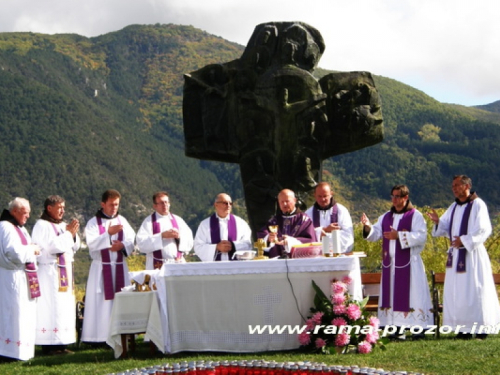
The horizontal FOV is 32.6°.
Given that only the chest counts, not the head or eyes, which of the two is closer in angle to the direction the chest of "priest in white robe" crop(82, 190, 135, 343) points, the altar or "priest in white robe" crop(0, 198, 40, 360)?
the altar

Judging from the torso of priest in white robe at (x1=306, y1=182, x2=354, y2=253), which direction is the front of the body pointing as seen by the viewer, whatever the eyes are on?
toward the camera

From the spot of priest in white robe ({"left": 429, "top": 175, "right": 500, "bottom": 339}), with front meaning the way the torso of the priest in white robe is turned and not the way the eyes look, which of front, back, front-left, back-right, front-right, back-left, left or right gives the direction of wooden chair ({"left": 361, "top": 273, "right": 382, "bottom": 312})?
right

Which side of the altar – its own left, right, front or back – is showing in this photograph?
front

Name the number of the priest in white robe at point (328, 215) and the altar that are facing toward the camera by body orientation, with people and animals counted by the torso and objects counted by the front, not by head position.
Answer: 2

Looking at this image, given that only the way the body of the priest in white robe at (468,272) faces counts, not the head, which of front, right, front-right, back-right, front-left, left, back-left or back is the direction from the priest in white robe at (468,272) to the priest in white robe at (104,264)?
front-right

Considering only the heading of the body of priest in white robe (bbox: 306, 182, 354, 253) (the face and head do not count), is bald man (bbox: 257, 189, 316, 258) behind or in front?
in front

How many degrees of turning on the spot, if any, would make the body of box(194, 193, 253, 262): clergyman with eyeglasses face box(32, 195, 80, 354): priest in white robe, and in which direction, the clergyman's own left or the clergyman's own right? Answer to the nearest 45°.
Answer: approximately 90° to the clergyman's own right

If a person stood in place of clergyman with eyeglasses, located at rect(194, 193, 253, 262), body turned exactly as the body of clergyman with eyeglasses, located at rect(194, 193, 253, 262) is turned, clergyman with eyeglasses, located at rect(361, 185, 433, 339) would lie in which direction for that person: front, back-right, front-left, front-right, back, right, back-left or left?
left

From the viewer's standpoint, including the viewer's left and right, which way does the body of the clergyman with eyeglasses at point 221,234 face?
facing the viewer

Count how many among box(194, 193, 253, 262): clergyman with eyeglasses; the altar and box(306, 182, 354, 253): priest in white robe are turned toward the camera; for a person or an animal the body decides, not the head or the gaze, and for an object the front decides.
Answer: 3

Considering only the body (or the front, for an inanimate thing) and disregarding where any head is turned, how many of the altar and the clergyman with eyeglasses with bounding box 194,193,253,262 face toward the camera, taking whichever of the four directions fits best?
2

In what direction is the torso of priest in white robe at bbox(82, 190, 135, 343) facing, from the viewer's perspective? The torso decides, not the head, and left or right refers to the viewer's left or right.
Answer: facing the viewer and to the right of the viewer

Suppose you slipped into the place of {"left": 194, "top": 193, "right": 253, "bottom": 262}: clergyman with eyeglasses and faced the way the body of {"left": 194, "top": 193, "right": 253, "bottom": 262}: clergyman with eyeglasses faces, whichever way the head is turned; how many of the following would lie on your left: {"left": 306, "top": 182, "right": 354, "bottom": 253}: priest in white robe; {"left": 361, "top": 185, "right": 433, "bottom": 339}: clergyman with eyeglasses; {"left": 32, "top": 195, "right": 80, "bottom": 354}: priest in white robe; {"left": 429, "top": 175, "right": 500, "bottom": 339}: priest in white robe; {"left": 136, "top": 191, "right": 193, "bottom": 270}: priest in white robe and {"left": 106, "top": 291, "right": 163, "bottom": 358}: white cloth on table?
3

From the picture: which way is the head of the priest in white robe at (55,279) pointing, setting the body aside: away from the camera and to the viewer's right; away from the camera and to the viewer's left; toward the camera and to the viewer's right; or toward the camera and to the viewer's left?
toward the camera and to the viewer's right

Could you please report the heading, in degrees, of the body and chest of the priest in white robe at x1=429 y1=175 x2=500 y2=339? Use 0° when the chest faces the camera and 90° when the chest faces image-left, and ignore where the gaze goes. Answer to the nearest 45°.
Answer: approximately 45°
